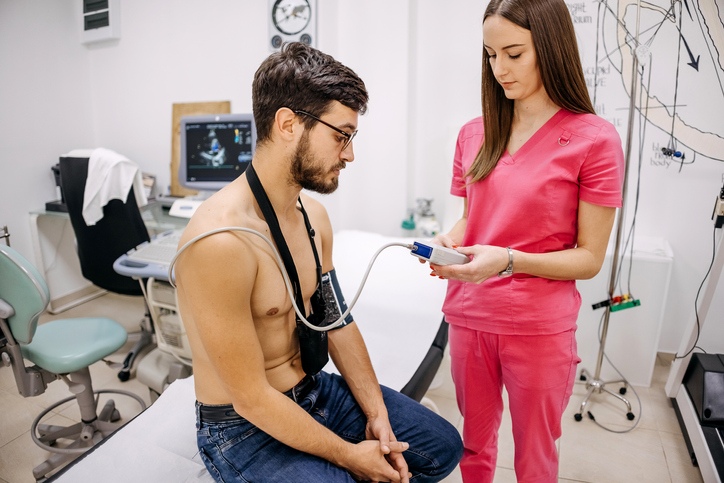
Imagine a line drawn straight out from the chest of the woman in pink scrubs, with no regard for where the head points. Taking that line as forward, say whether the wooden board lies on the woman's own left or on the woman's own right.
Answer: on the woman's own right

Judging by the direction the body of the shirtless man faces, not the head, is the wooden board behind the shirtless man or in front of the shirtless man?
behind

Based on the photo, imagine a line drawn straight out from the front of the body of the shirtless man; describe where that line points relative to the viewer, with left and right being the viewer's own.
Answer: facing the viewer and to the right of the viewer

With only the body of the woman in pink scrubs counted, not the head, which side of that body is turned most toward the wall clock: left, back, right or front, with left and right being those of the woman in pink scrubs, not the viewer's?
right

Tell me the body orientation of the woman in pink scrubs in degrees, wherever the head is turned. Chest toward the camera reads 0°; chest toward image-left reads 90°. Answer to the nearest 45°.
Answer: approximately 45°

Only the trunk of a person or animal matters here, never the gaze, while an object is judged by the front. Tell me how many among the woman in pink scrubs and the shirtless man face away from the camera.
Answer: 0

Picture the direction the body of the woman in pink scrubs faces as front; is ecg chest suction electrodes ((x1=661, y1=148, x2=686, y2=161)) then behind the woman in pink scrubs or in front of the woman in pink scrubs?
behind

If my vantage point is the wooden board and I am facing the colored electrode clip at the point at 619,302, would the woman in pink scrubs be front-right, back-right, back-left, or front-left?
front-right

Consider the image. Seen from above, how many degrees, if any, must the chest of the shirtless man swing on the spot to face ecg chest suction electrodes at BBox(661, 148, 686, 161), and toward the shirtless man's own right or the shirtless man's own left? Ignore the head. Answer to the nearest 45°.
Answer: approximately 90° to the shirtless man's own left

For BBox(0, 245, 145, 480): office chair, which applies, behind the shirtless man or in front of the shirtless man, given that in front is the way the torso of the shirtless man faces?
behind

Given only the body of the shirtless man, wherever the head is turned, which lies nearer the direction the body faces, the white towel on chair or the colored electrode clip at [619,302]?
the colored electrode clip
